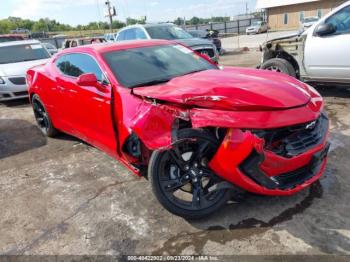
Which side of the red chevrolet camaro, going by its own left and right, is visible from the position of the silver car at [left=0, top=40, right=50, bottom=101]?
back

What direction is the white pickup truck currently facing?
to the viewer's left

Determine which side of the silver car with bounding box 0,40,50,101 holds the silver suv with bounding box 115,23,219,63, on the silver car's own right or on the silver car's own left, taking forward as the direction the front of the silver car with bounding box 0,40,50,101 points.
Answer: on the silver car's own left

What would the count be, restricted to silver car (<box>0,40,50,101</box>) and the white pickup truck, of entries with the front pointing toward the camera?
1

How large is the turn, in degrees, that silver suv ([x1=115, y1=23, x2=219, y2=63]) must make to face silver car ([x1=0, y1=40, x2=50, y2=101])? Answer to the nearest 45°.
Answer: approximately 135° to its right

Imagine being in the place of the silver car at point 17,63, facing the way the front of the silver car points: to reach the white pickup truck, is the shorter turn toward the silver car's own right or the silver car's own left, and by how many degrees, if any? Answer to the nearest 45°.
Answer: approximately 45° to the silver car's own left

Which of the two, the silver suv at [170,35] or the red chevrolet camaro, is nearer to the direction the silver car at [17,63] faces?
the red chevrolet camaro

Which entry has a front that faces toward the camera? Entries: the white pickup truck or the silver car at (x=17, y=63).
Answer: the silver car

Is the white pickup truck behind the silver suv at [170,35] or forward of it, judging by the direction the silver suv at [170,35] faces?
forward

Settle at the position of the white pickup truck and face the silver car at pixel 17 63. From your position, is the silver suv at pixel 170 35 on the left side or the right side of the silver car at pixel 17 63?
right

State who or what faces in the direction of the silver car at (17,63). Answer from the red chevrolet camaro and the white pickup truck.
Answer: the white pickup truck

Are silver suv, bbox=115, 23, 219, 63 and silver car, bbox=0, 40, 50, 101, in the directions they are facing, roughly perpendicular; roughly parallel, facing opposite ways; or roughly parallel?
roughly parallel

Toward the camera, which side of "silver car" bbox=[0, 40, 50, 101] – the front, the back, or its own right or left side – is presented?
front

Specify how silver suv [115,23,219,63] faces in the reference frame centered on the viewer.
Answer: facing the viewer and to the right of the viewer

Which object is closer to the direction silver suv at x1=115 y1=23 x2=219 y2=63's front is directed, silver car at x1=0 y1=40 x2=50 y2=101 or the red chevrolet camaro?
the red chevrolet camaro
